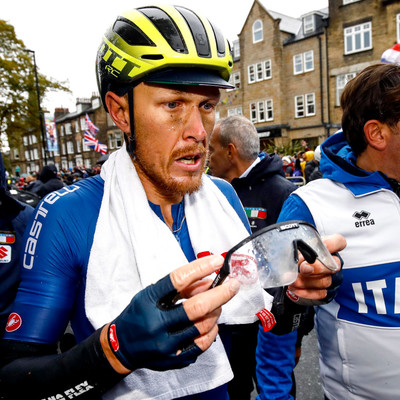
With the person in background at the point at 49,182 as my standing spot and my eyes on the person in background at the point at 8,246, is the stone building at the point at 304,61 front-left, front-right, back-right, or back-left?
back-left

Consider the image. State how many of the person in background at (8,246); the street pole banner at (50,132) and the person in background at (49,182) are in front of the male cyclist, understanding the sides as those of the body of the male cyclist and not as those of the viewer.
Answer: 0

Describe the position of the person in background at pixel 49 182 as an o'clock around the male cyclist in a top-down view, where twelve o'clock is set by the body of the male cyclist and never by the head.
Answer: The person in background is roughly at 7 o'clock from the male cyclist.

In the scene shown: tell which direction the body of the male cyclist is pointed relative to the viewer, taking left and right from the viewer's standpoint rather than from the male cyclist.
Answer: facing the viewer and to the right of the viewer

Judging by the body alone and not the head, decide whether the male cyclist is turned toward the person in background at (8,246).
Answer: no

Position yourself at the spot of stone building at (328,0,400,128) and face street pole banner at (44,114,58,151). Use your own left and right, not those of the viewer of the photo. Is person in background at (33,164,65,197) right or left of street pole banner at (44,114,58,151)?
left

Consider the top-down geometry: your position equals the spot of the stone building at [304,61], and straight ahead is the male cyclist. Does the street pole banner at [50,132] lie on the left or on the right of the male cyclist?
right

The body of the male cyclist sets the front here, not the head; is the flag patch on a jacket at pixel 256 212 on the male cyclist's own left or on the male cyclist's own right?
on the male cyclist's own left

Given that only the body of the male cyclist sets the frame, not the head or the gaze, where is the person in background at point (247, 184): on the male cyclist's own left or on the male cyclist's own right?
on the male cyclist's own left

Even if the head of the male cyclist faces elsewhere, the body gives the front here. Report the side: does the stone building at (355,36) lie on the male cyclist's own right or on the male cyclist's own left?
on the male cyclist's own left

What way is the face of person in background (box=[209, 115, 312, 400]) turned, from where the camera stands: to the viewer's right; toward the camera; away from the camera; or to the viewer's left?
to the viewer's left

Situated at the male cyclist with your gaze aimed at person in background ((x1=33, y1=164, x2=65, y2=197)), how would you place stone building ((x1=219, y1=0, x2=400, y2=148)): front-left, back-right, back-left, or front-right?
front-right

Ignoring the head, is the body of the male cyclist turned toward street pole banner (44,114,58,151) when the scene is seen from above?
no

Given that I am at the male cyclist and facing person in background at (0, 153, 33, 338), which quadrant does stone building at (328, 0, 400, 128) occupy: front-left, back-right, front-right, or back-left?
front-right
